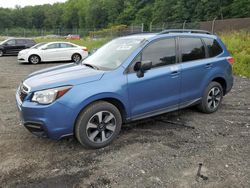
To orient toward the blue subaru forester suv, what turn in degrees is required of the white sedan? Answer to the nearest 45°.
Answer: approximately 90° to its left

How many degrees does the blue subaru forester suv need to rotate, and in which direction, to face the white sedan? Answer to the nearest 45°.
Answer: approximately 135° to its right

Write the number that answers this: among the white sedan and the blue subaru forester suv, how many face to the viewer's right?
0

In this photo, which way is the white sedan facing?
to the viewer's left

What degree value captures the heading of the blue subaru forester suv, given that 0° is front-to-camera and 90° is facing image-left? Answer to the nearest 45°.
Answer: approximately 45°
